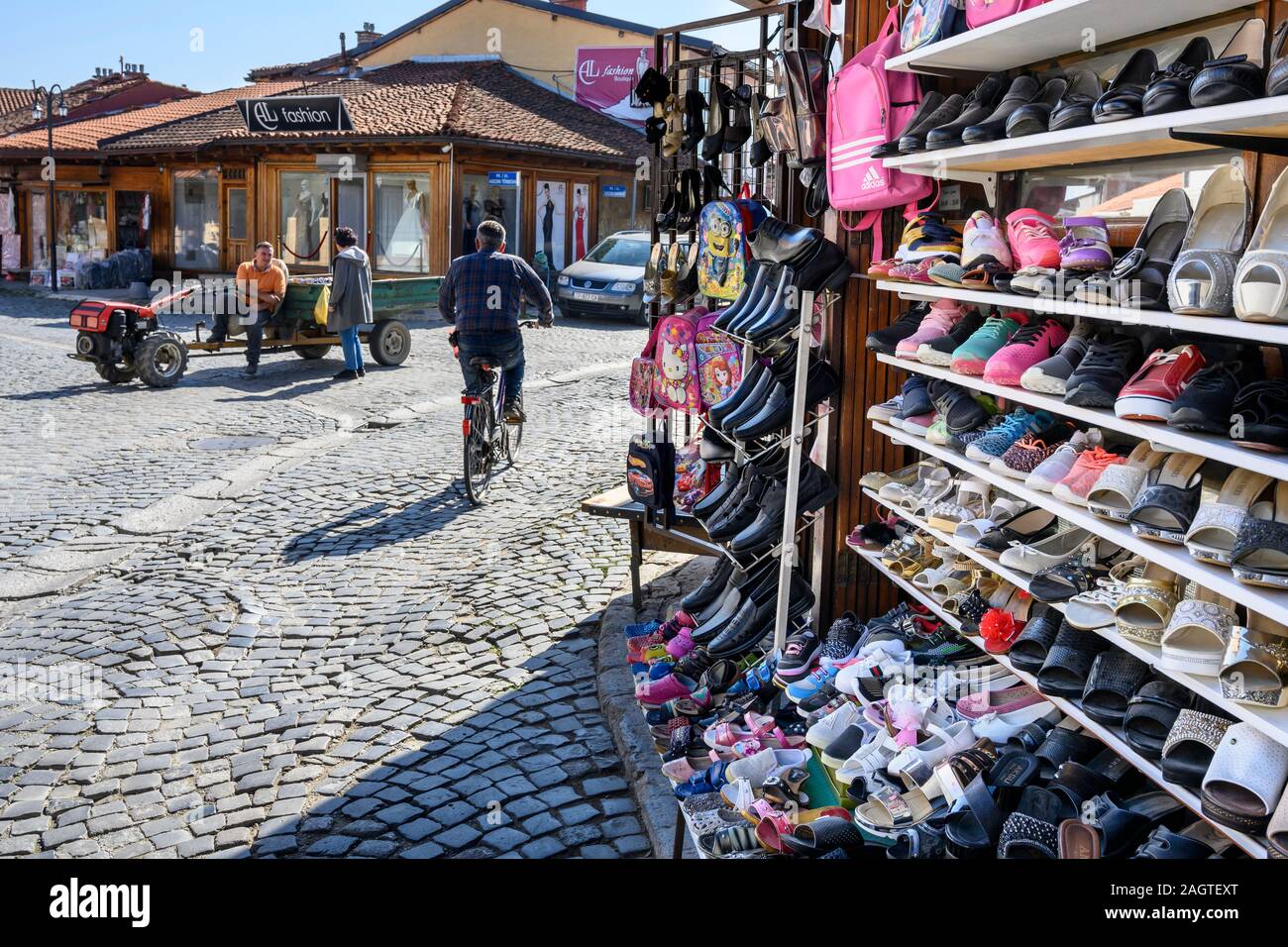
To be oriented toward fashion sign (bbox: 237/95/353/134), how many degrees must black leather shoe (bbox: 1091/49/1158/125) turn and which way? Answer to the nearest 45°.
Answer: approximately 90° to its right

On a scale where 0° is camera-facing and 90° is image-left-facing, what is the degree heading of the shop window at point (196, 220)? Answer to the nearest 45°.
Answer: approximately 0°

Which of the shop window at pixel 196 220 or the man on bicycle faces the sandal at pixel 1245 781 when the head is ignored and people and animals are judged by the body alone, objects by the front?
the shop window

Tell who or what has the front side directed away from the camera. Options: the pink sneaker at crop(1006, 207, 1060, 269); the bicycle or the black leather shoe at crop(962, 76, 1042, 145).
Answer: the bicycle

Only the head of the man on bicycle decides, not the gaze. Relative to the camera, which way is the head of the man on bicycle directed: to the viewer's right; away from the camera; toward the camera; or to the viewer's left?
away from the camera

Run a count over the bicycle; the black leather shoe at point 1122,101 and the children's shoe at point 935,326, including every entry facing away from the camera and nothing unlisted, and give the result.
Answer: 1

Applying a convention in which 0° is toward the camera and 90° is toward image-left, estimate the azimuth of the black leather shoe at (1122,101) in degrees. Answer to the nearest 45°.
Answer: approximately 45°

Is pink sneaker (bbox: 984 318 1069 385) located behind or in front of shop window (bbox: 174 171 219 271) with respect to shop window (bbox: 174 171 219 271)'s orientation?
in front
